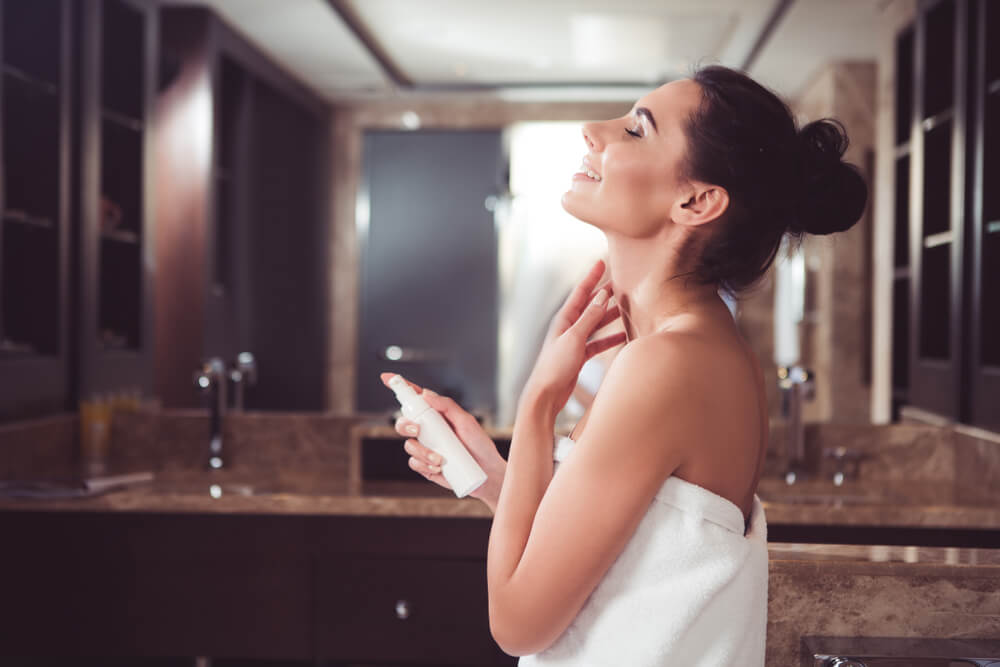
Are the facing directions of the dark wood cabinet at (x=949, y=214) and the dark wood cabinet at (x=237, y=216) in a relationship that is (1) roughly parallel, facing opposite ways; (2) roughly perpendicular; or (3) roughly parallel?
roughly parallel, facing opposite ways

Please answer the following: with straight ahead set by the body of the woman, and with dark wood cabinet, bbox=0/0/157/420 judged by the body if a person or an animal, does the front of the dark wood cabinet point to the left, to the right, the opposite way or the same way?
the opposite way

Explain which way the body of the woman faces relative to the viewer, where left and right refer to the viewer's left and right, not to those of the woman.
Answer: facing to the left of the viewer

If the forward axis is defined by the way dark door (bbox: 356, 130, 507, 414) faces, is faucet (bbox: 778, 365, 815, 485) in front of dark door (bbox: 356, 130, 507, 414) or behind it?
in front

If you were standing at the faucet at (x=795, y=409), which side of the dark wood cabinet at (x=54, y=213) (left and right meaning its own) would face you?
front

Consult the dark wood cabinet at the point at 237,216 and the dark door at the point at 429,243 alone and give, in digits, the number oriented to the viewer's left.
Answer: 0

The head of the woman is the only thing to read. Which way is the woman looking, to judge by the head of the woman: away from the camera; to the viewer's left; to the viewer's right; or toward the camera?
to the viewer's left

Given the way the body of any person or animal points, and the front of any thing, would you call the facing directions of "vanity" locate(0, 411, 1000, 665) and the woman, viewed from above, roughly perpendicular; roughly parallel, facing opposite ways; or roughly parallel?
roughly perpendicular

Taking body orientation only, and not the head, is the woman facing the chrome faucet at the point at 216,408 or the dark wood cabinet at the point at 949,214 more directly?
the chrome faucet

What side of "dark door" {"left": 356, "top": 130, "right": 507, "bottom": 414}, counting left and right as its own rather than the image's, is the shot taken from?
front

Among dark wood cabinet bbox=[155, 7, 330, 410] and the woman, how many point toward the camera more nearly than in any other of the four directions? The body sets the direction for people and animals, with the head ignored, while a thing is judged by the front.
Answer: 0
